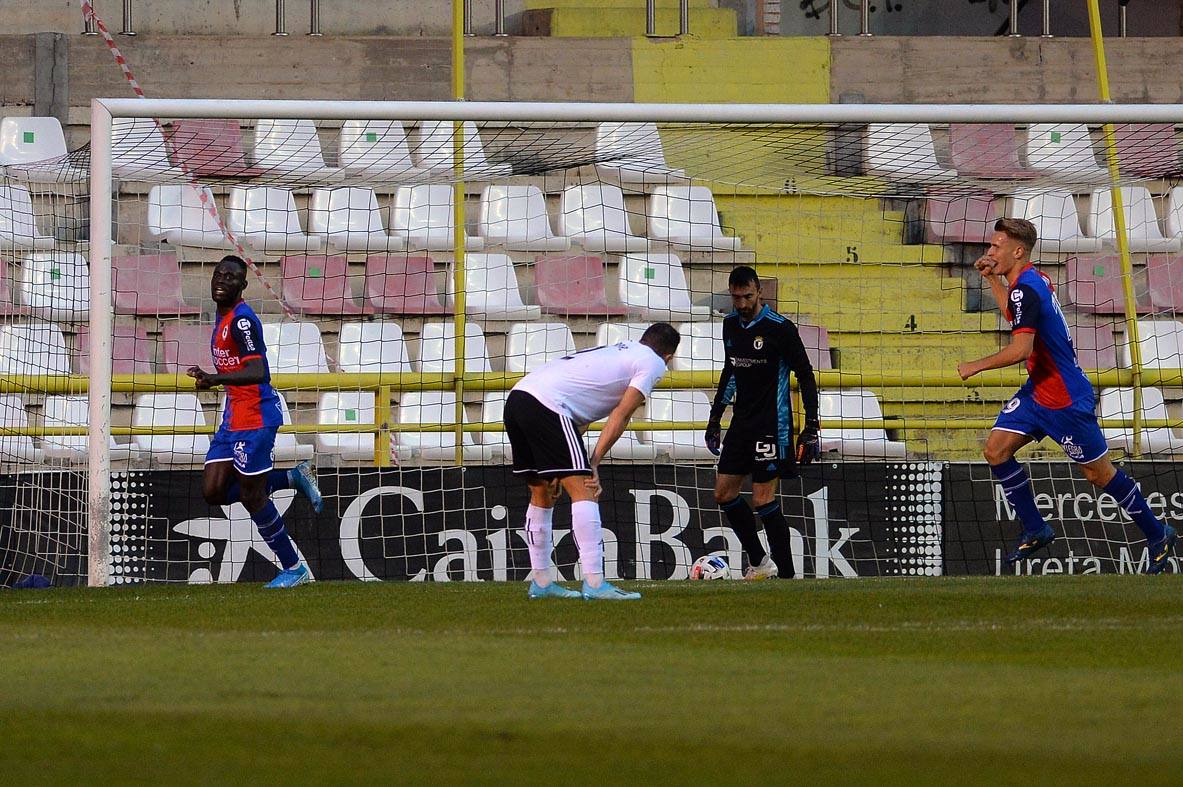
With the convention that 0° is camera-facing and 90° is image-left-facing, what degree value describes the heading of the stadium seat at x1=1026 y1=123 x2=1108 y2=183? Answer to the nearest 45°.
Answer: approximately 315°

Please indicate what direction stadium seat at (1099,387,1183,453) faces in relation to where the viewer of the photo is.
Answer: facing the viewer and to the right of the viewer

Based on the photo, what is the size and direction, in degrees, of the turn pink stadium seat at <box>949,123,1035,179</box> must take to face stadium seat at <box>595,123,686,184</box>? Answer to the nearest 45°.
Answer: approximately 90° to its right

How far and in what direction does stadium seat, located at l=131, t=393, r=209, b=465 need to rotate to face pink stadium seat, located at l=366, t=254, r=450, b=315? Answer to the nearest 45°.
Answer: approximately 90° to its left

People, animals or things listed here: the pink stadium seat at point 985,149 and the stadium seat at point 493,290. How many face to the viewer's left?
0

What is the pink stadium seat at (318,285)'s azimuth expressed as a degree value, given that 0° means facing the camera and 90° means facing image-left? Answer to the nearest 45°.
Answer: approximately 315°

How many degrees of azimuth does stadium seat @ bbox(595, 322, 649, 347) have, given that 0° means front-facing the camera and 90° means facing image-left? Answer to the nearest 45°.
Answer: approximately 0°
